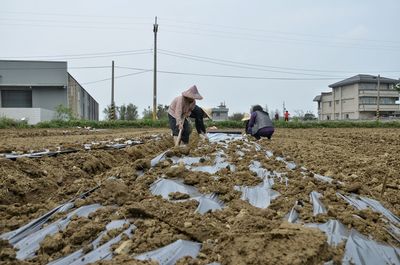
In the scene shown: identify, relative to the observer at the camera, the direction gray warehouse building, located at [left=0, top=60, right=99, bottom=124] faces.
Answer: facing the viewer

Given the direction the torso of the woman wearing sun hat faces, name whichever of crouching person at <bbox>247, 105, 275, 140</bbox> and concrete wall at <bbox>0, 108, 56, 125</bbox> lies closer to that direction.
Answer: the crouching person

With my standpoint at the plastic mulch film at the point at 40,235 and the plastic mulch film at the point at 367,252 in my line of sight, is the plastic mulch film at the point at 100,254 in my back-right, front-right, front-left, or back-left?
front-right

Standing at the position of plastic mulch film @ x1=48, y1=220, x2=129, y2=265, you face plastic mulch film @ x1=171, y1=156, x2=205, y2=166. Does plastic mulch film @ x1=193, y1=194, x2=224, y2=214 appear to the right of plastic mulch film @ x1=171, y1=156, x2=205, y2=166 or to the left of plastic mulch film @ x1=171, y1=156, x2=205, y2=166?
right

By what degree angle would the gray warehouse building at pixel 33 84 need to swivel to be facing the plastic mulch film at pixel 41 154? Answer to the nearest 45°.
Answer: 0° — it already faces it

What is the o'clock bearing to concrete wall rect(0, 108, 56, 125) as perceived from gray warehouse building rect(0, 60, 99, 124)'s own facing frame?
The concrete wall is roughly at 12 o'clock from the gray warehouse building.

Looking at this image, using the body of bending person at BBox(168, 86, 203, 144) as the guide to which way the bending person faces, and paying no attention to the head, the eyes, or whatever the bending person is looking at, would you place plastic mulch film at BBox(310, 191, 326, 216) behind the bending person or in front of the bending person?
in front
